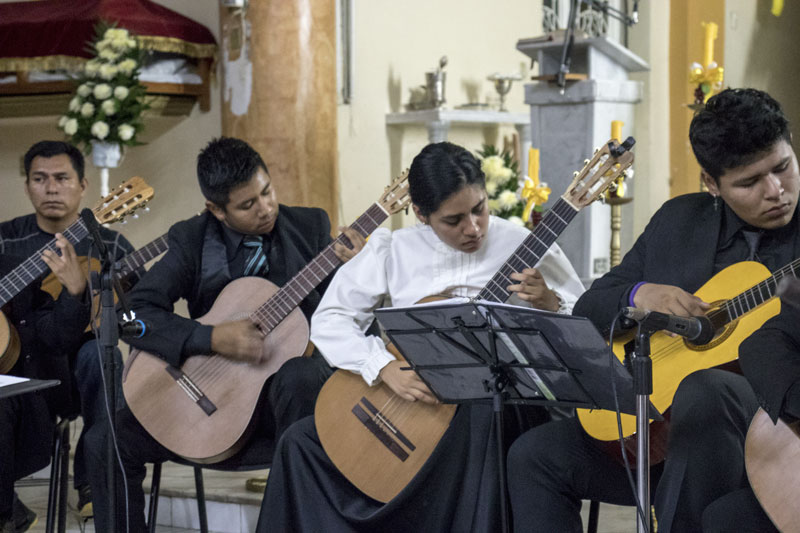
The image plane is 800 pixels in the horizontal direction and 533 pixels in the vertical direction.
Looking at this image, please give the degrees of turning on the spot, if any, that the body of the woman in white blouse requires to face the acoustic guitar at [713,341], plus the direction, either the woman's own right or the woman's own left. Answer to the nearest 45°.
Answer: approximately 45° to the woman's own left

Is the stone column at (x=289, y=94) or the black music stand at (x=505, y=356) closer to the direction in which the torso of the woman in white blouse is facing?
the black music stand

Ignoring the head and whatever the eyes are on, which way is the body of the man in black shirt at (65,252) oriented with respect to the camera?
toward the camera

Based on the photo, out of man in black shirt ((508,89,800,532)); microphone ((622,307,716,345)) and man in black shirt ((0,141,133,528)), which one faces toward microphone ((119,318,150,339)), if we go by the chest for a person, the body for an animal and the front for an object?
man in black shirt ((0,141,133,528))

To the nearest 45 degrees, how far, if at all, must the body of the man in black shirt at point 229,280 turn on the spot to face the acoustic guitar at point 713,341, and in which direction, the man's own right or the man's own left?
approximately 45° to the man's own left

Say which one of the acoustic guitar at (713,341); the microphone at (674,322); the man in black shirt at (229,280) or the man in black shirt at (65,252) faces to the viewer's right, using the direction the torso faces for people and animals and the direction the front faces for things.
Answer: the microphone

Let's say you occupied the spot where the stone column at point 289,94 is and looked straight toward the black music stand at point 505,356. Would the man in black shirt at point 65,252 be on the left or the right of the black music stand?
right

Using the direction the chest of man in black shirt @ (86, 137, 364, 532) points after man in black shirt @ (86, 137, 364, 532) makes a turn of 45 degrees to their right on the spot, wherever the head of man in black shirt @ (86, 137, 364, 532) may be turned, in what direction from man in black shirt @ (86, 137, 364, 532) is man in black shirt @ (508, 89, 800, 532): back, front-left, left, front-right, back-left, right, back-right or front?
left

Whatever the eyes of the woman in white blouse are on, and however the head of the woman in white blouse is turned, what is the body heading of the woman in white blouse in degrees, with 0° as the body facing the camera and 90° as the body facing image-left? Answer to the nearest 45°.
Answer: approximately 0°

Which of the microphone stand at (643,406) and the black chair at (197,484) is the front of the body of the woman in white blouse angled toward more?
the microphone stand

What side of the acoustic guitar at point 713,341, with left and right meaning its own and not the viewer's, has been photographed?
front
